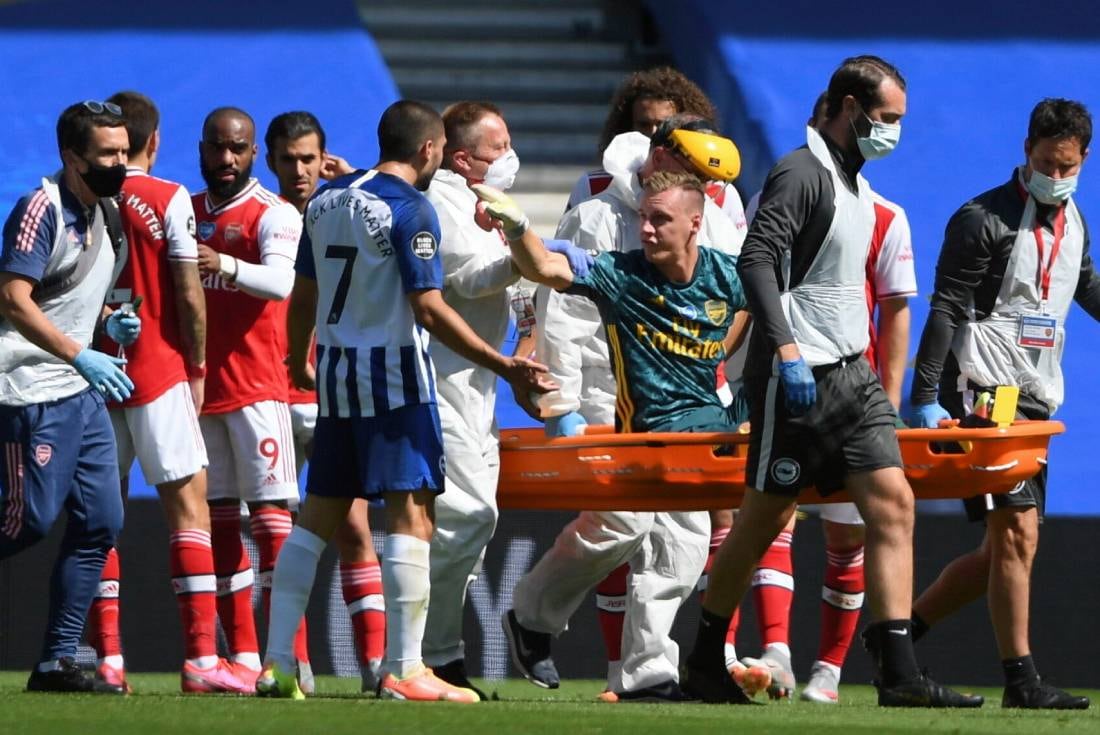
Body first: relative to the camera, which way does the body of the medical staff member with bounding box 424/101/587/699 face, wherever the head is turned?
to the viewer's right

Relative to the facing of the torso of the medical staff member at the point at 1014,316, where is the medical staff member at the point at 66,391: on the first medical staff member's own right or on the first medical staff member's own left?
on the first medical staff member's own right

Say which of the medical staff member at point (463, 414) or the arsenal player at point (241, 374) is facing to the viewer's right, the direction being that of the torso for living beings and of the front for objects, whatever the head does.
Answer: the medical staff member

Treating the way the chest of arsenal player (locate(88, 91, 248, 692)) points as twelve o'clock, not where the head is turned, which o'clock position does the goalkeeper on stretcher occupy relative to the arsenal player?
The goalkeeper on stretcher is roughly at 2 o'clock from the arsenal player.

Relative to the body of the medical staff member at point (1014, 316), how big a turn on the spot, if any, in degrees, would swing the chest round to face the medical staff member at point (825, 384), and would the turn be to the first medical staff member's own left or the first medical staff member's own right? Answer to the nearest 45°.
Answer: approximately 90° to the first medical staff member's own right

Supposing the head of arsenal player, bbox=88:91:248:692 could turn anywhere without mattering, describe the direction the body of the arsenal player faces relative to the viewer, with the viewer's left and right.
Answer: facing away from the viewer and to the right of the viewer
